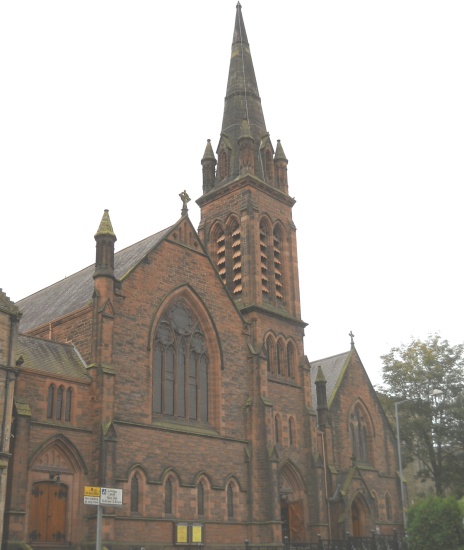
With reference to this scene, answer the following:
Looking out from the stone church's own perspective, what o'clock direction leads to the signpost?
The signpost is roughly at 2 o'clock from the stone church.

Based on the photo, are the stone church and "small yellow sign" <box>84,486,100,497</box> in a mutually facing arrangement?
no

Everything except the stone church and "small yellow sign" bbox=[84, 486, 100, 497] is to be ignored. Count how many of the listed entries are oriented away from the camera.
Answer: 0

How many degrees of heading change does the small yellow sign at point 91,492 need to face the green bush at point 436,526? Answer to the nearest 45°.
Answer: approximately 135° to its left

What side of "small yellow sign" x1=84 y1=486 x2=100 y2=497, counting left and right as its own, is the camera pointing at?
front

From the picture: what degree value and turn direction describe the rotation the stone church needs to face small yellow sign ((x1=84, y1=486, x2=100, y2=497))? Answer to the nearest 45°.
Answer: approximately 45° to its right

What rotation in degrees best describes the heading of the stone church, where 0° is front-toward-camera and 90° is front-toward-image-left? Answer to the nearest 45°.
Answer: approximately 315°
